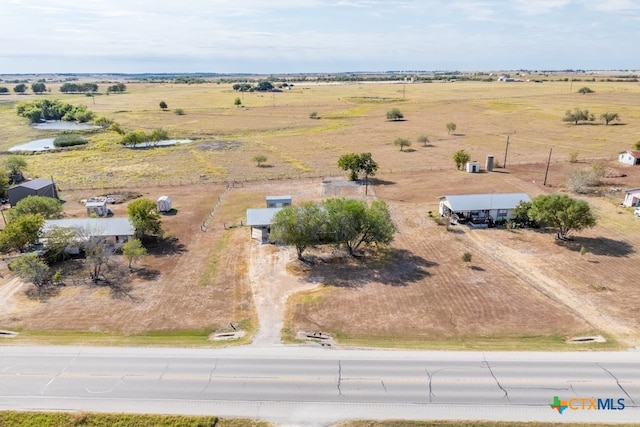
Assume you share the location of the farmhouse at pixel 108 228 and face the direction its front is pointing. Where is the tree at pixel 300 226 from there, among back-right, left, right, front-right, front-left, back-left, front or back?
front-left

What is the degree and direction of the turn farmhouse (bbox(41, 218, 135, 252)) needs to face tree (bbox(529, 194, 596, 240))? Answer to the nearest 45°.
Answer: approximately 45° to its left

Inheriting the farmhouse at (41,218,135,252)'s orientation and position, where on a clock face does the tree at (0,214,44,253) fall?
The tree is roughly at 3 o'clock from the farmhouse.

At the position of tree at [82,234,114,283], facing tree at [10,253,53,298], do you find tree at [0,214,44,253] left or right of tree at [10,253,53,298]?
right

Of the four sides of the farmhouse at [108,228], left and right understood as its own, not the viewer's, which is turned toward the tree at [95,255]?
front

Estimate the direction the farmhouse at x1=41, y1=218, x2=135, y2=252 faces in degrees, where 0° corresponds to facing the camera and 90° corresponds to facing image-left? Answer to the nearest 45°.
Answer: approximately 0°

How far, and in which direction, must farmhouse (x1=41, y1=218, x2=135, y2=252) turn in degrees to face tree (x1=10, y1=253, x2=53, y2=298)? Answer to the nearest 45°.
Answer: approximately 45° to its right

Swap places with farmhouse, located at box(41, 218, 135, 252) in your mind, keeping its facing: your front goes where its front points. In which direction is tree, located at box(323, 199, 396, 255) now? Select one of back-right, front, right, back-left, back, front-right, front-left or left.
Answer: front-left
